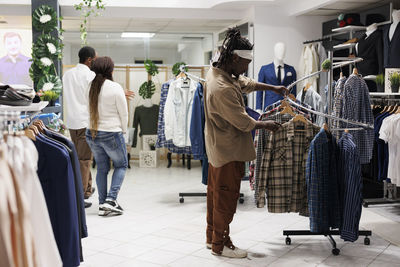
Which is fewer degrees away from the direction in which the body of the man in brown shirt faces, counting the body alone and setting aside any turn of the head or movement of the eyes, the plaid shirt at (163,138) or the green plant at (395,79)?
the green plant

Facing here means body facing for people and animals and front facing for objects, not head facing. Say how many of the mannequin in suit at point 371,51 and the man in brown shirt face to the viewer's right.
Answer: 1

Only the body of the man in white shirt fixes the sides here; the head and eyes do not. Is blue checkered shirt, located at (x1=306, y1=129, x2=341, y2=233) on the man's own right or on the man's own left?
on the man's own right

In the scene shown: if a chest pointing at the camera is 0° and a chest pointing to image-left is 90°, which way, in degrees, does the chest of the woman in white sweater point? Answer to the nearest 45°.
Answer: approximately 225°

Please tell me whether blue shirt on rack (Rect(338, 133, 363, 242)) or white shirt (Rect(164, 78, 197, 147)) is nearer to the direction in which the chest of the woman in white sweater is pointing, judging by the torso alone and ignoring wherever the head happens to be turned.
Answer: the white shirt

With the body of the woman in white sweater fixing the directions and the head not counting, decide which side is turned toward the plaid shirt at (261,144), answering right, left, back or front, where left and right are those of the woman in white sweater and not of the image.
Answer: right

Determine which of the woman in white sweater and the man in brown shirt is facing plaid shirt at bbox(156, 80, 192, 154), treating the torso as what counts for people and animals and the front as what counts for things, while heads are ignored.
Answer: the woman in white sweater

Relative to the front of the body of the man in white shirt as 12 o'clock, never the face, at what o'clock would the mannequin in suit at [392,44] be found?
The mannequin in suit is roughly at 2 o'clock from the man in white shirt.

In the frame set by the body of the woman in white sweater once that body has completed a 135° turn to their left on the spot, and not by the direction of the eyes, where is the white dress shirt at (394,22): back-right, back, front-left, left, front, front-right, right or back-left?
back

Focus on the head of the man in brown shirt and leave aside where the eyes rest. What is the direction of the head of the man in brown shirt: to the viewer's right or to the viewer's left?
to the viewer's right

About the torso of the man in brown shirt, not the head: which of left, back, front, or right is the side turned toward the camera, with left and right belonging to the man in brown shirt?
right

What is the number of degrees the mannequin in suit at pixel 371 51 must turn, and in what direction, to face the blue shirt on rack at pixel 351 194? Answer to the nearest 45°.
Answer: approximately 45° to its left

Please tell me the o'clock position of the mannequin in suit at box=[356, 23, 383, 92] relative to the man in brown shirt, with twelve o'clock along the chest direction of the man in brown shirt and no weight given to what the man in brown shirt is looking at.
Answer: The mannequin in suit is roughly at 10 o'clock from the man in brown shirt.

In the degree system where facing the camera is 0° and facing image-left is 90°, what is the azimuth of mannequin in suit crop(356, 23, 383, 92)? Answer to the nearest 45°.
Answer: approximately 45°
